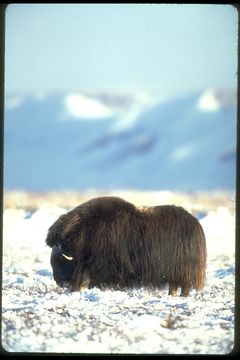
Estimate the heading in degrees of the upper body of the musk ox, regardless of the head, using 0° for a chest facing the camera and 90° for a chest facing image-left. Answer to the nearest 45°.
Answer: approximately 90°
